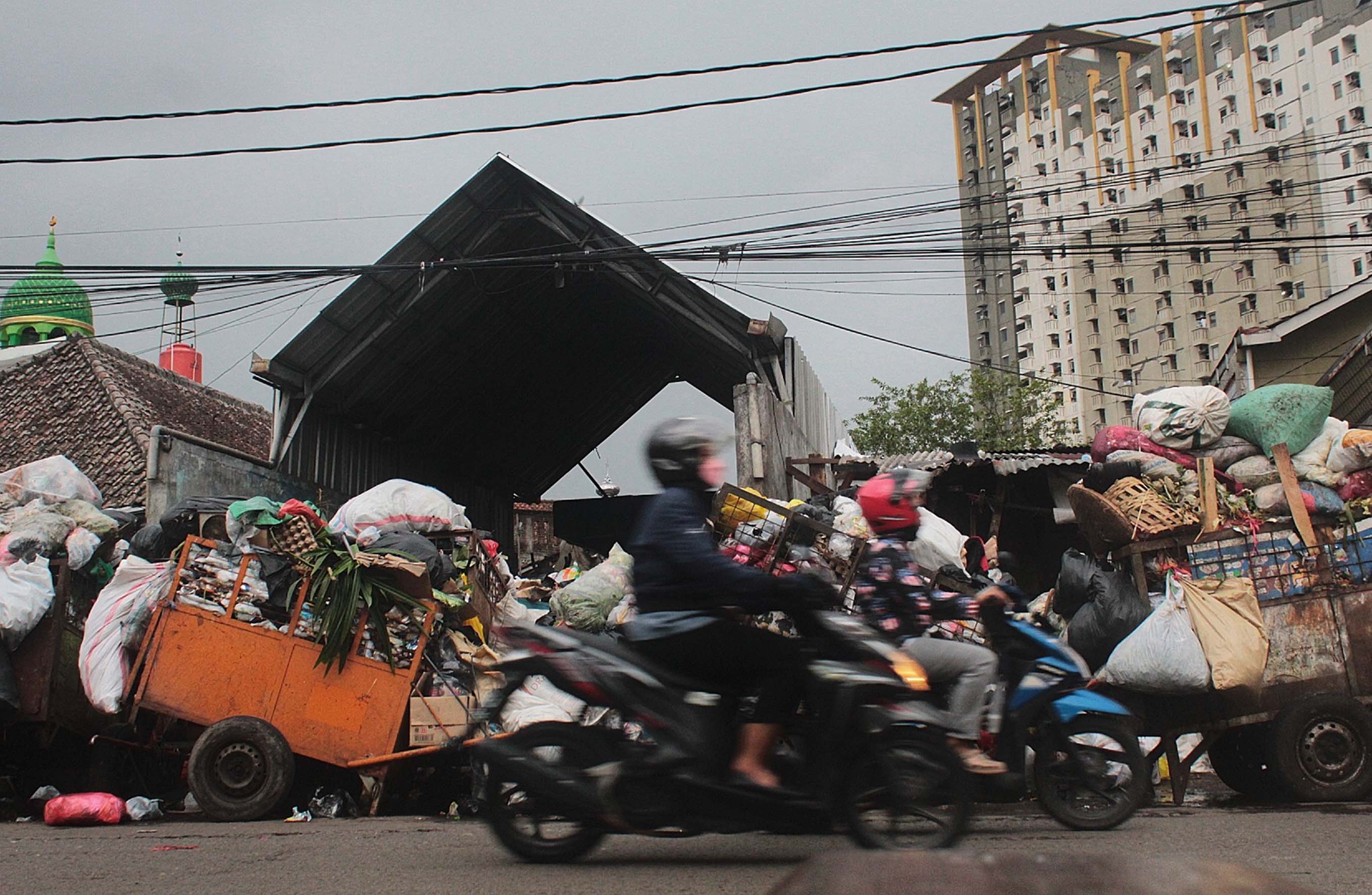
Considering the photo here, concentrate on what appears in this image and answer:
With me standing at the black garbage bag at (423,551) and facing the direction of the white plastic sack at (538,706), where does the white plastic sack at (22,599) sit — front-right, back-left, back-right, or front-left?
back-right

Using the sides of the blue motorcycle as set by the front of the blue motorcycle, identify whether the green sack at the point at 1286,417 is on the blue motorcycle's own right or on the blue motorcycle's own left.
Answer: on the blue motorcycle's own left

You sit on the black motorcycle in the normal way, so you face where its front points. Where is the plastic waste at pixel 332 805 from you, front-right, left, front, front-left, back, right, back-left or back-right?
back-left

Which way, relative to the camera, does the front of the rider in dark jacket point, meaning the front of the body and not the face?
to the viewer's right

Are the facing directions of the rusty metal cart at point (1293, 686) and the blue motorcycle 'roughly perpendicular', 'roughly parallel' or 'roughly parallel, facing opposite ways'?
roughly parallel, facing opposite ways

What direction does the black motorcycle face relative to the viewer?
to the viewer's right

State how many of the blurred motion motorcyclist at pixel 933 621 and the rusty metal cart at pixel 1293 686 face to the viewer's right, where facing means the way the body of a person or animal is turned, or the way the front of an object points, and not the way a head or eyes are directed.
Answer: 1

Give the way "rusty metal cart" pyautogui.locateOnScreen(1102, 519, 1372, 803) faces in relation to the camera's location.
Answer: facing to the left of the viewer

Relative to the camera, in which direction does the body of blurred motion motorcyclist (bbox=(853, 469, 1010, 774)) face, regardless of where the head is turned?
to the viewer's right

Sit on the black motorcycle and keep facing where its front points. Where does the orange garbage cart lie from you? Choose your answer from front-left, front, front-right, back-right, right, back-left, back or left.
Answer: back-left

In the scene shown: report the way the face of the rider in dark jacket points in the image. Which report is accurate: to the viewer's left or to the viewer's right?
to the viewer's right

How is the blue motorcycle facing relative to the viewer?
to the viewer's right

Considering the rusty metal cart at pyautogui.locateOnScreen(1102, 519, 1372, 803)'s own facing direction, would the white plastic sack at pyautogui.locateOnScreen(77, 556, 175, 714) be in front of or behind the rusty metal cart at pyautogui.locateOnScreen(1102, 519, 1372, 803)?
in front

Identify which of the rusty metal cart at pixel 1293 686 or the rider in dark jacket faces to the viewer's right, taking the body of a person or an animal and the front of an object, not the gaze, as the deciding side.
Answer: the rider in dark jacket

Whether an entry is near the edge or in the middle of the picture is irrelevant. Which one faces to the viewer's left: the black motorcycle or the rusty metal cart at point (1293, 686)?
the rusty metal cart
